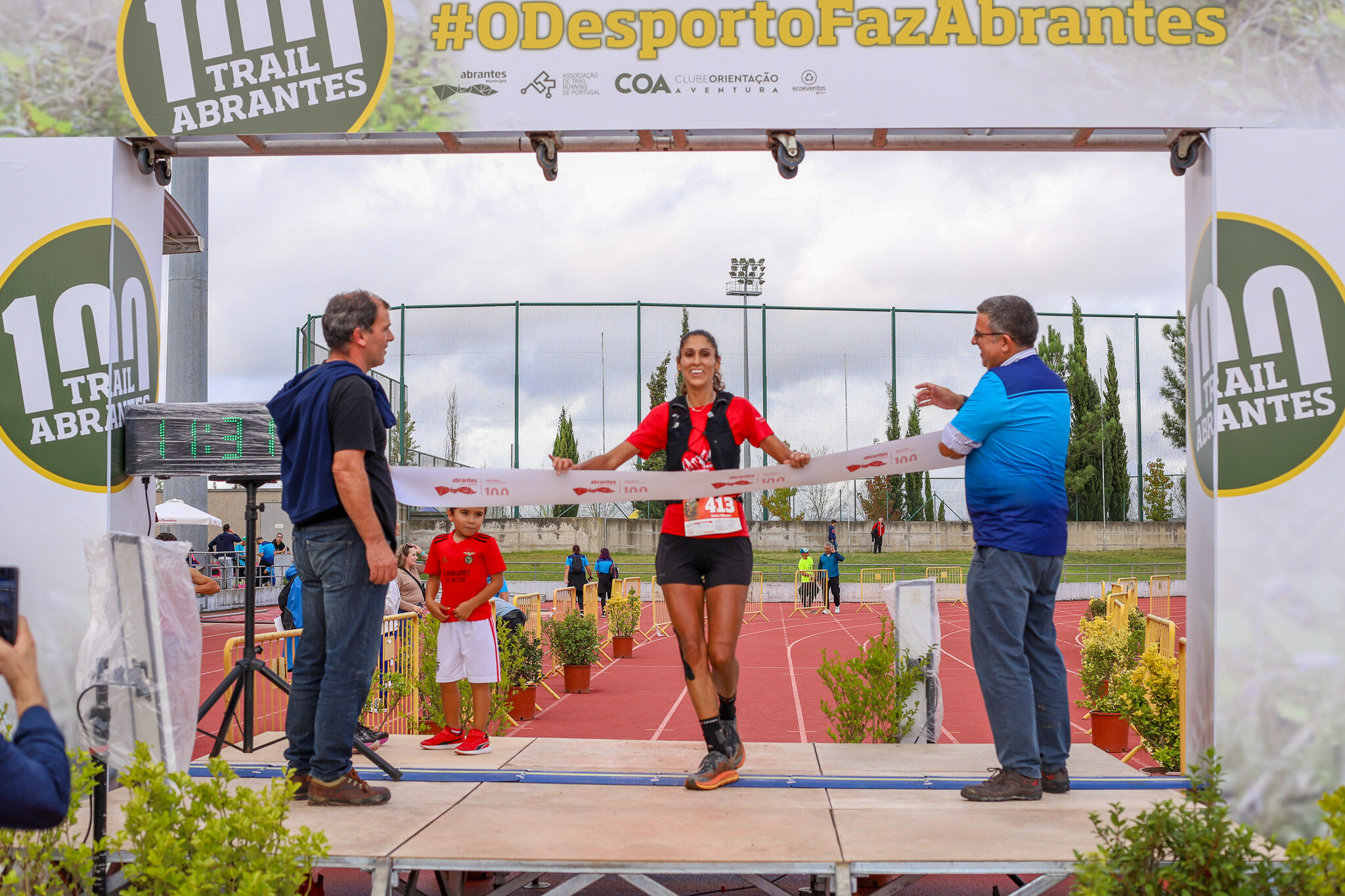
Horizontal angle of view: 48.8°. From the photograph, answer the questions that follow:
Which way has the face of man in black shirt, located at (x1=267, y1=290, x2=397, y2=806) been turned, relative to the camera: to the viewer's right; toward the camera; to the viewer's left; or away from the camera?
to the viewer's right

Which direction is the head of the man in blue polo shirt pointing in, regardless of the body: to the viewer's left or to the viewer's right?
to the viewer's left

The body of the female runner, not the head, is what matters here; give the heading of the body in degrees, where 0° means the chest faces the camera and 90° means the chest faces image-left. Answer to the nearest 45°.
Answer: approximately 0°

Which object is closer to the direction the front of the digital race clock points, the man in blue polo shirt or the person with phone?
the person with phone

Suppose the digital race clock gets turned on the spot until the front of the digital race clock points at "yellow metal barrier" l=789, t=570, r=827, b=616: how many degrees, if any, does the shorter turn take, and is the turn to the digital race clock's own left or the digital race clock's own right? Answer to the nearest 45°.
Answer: approximately 135° to the digital race clock's own left

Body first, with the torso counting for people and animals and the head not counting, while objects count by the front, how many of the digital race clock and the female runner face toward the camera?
2

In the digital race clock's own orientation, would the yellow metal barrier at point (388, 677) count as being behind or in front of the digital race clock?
behind

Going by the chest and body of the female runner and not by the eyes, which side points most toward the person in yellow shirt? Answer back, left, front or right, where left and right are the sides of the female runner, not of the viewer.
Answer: back

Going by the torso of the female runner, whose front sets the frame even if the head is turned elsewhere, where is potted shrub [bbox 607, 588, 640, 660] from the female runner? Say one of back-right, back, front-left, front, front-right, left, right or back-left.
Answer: back

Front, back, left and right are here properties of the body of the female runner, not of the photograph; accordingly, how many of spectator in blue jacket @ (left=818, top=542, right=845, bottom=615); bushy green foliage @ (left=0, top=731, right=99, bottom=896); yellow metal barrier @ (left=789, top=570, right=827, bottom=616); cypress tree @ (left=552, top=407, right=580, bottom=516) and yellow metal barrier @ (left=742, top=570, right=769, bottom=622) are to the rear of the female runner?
4

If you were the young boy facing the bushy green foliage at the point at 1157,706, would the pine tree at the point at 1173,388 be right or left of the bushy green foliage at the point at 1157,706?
left

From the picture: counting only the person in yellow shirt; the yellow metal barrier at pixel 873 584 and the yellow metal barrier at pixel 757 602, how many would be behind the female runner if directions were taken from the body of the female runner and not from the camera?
3
